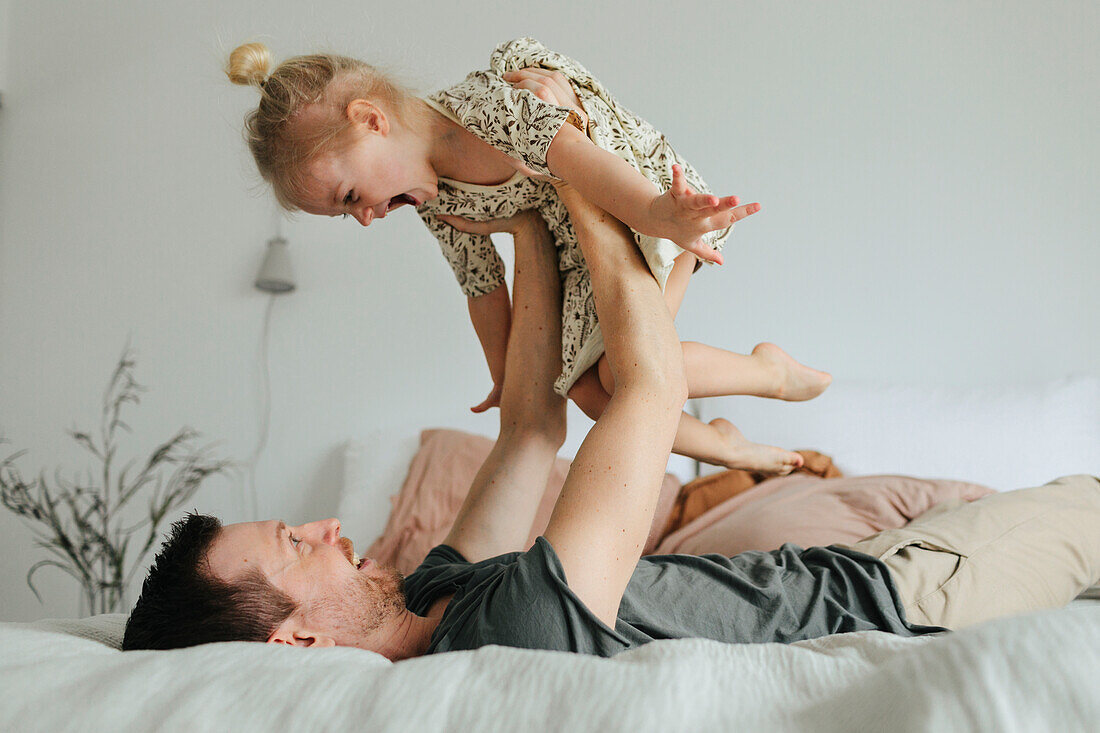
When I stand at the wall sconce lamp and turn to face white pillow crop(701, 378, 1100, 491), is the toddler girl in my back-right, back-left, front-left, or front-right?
front-right

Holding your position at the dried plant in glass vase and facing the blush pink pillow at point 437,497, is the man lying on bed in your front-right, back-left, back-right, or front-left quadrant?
front-right

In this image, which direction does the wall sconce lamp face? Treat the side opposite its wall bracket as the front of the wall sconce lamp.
toward the camera

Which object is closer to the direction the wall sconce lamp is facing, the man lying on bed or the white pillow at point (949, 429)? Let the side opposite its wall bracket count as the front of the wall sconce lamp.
the man lying on bed

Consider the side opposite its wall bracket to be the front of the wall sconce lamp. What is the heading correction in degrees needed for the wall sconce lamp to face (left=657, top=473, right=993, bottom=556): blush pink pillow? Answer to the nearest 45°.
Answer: approximately 45° to its left

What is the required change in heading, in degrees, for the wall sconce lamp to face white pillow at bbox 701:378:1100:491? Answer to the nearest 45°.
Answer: approximately 45° to its left

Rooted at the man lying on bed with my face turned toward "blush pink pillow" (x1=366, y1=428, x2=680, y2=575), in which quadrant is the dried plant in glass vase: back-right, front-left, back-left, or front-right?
front-left

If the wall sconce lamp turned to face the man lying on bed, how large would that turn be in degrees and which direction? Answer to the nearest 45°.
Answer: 0° — it already faces them

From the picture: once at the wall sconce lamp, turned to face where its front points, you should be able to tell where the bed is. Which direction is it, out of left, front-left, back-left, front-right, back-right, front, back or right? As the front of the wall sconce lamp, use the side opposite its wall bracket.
front

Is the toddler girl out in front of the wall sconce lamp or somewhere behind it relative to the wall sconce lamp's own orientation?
in front

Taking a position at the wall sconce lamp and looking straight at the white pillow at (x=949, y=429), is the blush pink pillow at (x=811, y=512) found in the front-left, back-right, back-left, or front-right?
front-right
